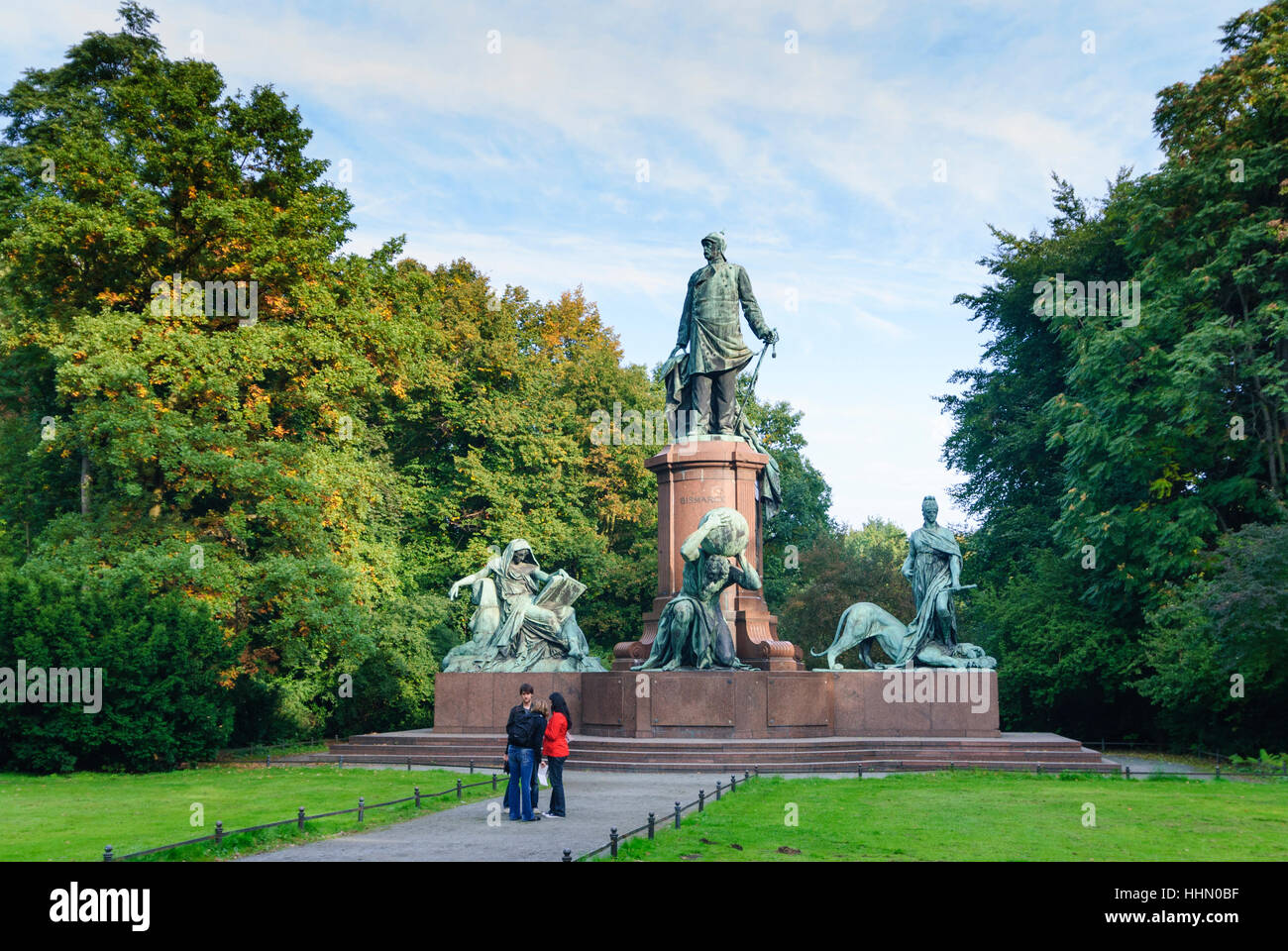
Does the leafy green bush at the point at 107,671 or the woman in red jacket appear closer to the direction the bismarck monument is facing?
the woman in red jacket

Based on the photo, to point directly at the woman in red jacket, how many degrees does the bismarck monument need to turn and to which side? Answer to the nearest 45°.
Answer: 0° — it already faces them

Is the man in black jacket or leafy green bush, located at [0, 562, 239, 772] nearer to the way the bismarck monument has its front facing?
the man in black jacket

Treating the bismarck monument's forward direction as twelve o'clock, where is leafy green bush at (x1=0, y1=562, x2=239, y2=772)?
The leafy green bush is roughly at 3 o'clock from the bismarck monument.

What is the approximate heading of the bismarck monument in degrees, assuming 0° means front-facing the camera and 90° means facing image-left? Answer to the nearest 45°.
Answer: approximately 0°
